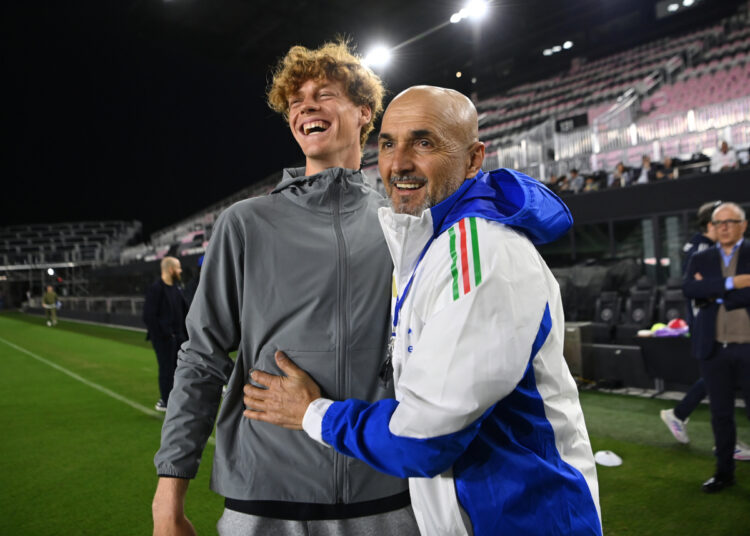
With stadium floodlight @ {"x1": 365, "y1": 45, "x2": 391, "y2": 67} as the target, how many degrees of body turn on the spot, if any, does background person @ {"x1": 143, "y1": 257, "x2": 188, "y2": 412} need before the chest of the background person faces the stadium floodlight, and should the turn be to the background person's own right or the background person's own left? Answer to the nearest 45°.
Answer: approximately 90° to the background person's own left

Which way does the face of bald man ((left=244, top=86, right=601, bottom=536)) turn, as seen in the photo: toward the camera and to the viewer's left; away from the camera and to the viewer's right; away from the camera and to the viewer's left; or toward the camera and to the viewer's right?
toward the camera and to the viewer's left

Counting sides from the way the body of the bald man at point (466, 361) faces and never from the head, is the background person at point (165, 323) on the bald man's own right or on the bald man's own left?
on the bald man's own right

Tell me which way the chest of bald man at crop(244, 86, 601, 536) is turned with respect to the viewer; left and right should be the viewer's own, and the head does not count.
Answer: facing the viewer and to the left of the viewer

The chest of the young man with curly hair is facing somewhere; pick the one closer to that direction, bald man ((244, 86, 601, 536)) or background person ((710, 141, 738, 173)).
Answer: the bald man

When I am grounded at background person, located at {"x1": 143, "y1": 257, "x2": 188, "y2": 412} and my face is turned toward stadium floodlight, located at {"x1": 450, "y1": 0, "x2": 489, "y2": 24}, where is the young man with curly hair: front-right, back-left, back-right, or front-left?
back-right

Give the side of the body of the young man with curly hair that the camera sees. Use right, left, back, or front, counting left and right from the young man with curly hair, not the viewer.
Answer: front

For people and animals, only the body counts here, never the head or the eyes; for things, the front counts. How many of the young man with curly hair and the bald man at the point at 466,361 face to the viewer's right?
0

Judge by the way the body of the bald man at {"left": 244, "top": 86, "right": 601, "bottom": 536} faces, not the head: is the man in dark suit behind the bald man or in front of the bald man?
behind

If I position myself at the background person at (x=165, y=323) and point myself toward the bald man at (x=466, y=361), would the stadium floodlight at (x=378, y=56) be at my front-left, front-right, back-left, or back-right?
back-left

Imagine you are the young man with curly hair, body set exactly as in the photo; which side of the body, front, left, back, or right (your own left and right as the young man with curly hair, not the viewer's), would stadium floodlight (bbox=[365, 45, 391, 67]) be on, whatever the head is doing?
back
